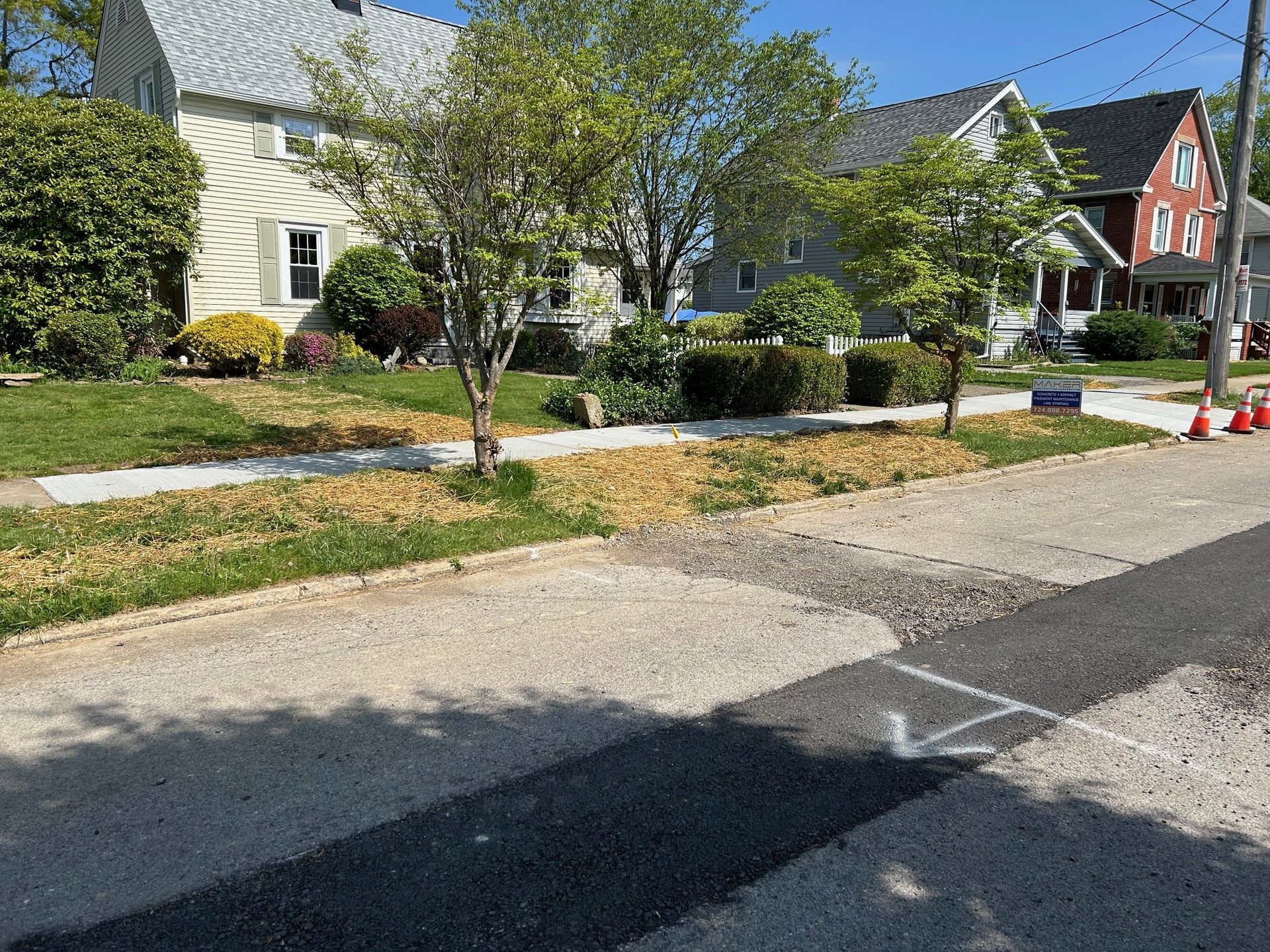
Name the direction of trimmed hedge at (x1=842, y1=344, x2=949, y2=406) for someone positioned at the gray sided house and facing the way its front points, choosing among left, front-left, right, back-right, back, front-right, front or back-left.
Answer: front-right

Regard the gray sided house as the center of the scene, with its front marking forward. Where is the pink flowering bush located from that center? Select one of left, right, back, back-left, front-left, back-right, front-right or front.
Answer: right

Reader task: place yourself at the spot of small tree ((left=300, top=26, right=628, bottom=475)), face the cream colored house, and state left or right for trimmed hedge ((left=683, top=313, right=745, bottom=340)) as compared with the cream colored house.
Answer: right

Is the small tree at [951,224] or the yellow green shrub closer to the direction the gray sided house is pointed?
the small tree

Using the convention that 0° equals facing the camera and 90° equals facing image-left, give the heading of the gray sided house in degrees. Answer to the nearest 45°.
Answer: approximately 315°

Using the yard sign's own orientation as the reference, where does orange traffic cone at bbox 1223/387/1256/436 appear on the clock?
The orange traffic cone is roughly at 8 o'clock from the yard sign.

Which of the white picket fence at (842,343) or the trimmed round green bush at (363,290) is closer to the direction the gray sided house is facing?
the white picket fence

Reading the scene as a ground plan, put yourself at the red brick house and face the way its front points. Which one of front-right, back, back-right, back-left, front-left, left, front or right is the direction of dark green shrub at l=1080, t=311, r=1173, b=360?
front-right

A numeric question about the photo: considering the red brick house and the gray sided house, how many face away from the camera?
0

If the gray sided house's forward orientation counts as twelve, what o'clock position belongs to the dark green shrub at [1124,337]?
The dark green shrub is roughly at 10 o'clock from the gray sided house.

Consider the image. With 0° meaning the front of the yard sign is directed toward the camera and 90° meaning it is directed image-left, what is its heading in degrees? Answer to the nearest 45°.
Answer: approximately 0°

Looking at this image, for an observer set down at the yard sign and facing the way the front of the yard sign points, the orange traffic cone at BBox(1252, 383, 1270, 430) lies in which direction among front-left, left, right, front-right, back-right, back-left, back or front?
back-left

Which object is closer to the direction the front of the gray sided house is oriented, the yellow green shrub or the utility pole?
the utility pole

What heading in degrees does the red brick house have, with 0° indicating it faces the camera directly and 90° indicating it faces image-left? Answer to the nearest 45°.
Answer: approximately 315°

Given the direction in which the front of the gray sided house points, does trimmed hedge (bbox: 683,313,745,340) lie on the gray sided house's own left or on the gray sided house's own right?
on the gray sided house's own right

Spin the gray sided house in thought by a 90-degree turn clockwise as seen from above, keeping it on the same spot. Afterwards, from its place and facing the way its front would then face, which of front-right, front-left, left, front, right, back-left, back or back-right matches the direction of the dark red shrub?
front
